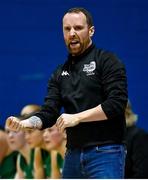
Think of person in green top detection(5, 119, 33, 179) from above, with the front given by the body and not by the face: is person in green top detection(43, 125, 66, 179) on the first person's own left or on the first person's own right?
on the first person's own left

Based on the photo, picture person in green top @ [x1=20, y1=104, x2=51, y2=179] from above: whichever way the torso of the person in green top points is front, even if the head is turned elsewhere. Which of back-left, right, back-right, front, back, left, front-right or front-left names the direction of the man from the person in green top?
front-left

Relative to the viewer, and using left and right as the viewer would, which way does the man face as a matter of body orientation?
facing the viewer and to the left of the viewer

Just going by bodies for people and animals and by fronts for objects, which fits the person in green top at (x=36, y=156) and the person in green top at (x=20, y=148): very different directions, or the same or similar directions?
same or similar directions

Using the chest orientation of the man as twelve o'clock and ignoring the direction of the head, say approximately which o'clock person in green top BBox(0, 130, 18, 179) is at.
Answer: The person in green top is roughly at 4 o'clock from the man.

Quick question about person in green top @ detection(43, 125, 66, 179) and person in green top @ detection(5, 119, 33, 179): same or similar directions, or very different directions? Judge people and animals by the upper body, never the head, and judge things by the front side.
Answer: same or similar directions

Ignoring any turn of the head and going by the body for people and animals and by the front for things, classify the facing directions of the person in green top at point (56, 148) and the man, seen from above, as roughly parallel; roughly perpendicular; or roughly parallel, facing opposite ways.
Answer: roughly parallel
